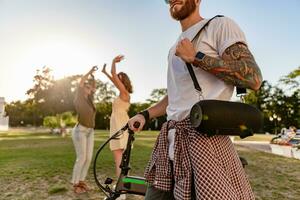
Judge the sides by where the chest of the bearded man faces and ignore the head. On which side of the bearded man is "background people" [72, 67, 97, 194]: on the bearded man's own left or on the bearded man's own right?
on the bearded man's own right

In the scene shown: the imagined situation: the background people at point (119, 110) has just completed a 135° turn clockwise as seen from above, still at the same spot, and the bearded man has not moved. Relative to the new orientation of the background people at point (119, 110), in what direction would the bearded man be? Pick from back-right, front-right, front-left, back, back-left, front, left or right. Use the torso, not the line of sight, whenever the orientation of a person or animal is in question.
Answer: back-right

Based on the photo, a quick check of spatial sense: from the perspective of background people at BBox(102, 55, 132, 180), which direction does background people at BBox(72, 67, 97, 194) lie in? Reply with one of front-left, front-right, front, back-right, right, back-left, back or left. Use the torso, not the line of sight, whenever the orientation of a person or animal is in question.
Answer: front-right

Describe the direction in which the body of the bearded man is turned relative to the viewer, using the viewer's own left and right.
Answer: facing the viewer and to the left of the viewer

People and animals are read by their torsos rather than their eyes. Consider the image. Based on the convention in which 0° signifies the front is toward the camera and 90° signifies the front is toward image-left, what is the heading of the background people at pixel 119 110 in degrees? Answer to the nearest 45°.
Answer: approximately 90°
